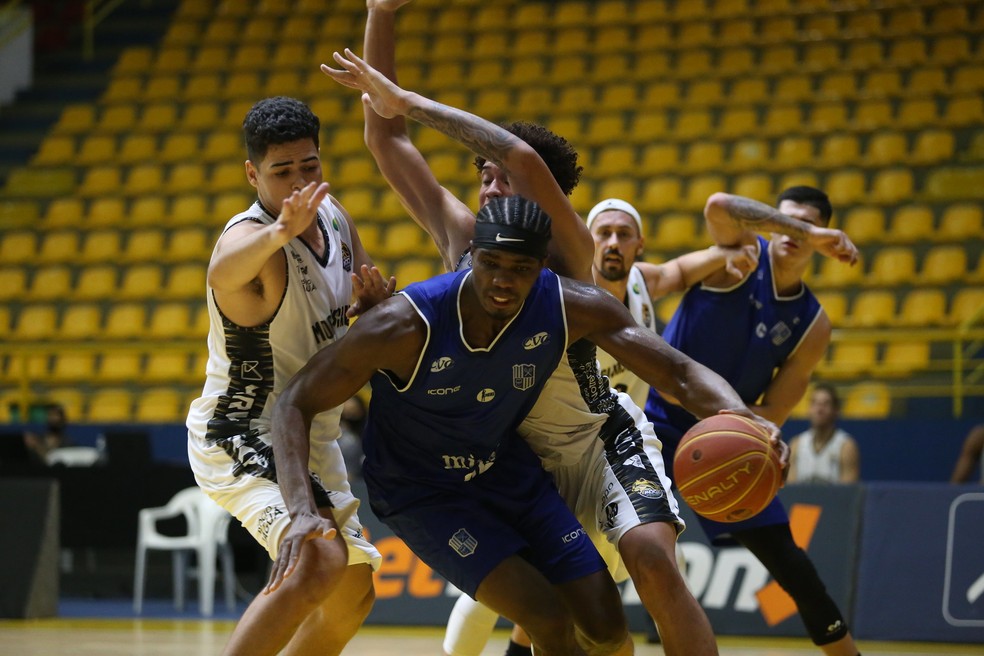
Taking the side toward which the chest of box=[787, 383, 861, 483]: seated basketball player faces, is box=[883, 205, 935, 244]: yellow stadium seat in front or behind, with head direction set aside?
behind

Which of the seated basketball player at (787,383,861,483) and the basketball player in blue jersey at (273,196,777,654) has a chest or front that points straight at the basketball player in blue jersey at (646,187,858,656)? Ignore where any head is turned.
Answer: the seated basketball player

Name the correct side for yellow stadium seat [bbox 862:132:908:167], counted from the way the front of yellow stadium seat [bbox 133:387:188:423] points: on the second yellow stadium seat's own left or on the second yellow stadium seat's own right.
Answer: on the second yellow stadium seat's own left

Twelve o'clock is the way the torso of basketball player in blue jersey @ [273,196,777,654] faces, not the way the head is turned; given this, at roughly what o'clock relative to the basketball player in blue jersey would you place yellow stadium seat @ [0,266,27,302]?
The yellow stadium seat is roughly at 5 o'clock from the basketball player in blue jersey.

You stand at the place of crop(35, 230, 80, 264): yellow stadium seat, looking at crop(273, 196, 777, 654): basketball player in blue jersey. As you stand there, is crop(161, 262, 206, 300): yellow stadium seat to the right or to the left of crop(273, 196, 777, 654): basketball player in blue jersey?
left

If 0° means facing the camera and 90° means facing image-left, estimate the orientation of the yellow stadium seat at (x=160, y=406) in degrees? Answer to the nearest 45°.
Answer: approximately 0°

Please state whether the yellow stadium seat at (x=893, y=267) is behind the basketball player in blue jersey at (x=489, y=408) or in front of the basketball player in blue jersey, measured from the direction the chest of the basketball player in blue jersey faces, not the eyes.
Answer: behind

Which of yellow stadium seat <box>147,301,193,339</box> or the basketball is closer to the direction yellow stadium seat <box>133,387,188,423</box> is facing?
the basketball

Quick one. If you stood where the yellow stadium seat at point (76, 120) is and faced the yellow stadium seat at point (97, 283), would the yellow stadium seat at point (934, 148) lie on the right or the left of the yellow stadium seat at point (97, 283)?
left

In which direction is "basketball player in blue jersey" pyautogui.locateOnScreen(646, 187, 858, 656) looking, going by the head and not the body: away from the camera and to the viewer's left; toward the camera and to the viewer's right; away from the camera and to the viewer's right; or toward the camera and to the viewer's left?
toward the camera and to the viewer's left

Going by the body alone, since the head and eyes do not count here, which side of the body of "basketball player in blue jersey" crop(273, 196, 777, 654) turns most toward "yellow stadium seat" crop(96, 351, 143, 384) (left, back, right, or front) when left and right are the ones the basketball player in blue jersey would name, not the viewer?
back

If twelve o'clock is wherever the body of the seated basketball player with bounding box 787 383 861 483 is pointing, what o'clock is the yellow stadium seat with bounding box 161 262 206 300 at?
The yellow stadium seat is roughly at 4 o'clock from the seated basketball player.
